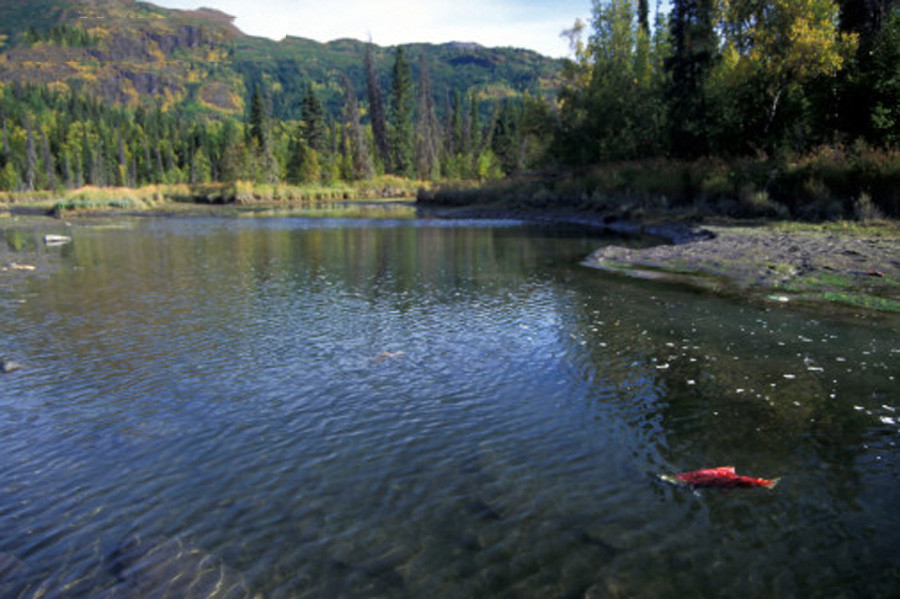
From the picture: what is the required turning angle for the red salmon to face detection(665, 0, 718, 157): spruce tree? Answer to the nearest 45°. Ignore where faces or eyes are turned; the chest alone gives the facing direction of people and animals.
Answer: approximately 90° to its right

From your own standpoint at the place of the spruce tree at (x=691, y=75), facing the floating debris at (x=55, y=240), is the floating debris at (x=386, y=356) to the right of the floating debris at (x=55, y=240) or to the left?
left

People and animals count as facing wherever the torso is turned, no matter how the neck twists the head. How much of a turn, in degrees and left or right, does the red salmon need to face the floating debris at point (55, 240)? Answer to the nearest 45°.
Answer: approximately 45° to its right

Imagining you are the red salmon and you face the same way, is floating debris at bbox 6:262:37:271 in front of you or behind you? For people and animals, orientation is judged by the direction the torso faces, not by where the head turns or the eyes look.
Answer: in front

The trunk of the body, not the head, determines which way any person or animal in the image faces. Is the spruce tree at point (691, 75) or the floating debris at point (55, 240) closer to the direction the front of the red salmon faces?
the floating debris

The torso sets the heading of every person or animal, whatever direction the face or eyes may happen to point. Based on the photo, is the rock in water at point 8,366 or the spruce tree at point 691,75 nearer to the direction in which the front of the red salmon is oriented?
the rock in water

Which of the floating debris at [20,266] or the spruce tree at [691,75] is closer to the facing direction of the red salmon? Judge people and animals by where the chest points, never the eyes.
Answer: the floating debris

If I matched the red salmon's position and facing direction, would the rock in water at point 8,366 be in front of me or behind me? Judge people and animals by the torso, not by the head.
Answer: in front

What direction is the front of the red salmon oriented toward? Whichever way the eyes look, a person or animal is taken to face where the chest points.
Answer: to the viewer's left
